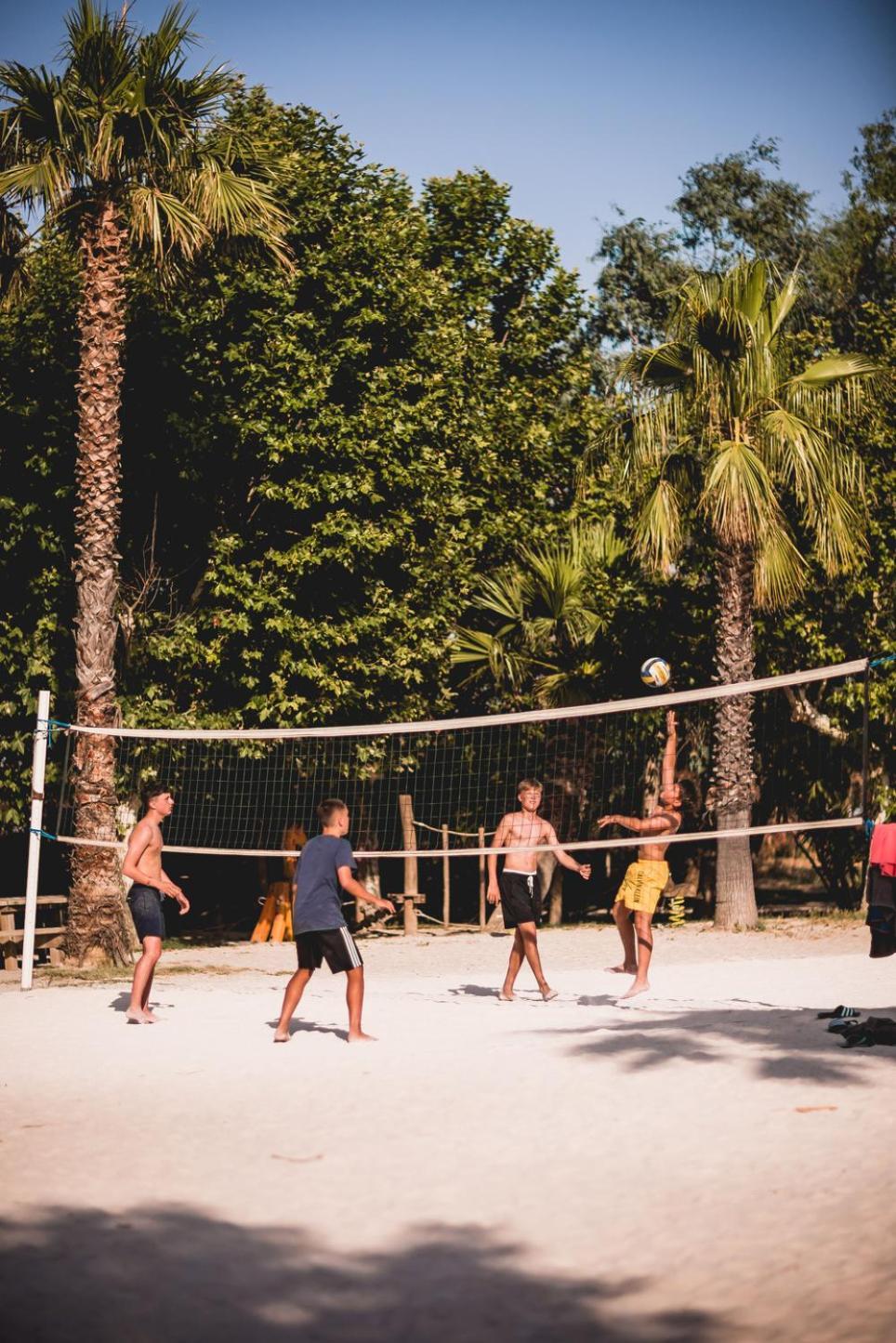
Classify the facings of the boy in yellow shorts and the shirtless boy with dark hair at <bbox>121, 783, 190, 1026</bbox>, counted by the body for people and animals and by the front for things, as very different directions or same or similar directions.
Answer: very different directions

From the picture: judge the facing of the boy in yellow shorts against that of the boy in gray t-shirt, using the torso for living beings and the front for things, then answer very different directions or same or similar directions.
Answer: very different directions

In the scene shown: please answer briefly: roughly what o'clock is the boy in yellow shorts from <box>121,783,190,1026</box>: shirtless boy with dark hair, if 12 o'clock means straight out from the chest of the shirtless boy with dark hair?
The boy in yellow shorts is roughly at 12 o'clock from the shirtless boy with dark hair.

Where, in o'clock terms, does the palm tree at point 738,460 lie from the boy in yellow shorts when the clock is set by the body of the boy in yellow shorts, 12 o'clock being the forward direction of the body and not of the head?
The palm tree is roughly at 5 o'clock from the boy in yellow shorts.

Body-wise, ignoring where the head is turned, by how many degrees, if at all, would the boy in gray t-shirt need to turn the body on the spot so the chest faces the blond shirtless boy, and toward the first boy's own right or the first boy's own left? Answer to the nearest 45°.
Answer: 0° — they already face them

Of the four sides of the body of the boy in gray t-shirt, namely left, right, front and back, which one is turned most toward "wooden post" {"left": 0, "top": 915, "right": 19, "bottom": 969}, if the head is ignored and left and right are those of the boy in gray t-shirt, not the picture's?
left

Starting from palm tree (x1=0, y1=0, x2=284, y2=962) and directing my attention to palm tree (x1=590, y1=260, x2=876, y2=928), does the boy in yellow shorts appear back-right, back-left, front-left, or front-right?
front-right

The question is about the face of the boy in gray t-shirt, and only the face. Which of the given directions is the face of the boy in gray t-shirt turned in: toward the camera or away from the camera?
away from the camera

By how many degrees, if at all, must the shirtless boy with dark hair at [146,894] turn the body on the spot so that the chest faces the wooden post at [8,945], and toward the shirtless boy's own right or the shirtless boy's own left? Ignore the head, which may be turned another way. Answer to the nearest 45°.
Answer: approximately 90° to the shirtless boy's own left

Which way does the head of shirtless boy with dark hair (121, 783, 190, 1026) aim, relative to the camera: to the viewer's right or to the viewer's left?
to the viewer's right

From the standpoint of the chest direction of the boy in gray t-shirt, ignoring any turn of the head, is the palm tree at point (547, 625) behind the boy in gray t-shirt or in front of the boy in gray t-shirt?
in front

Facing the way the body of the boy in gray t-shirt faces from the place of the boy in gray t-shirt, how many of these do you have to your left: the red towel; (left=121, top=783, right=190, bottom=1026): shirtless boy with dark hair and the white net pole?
2

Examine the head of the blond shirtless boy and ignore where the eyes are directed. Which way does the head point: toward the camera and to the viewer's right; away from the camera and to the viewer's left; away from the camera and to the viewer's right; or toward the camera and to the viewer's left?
toward the camera and to the viewer's right

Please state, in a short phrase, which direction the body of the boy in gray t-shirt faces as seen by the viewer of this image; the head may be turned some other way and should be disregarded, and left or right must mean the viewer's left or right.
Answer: facing away from the viewer and to the right of the viewer

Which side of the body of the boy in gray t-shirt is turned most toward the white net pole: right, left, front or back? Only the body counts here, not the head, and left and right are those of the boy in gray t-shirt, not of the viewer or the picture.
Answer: left

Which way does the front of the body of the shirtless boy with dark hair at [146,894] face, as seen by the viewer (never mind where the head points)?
to the viewer's right

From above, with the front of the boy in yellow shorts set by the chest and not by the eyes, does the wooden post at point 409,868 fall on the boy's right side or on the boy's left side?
on the boy's right side

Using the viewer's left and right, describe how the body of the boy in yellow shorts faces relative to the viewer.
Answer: facing the viewer and to the left of the viewer
